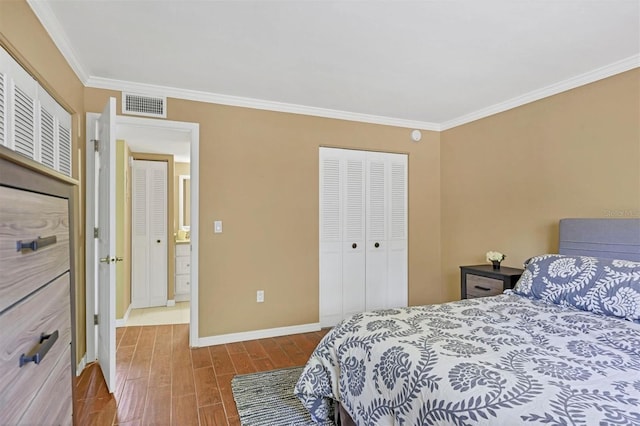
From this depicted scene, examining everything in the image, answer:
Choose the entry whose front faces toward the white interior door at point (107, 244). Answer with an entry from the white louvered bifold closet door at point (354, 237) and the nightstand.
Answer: the nightstand

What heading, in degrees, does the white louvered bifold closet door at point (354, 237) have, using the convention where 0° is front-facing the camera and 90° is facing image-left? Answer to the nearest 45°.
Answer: approximately 315°

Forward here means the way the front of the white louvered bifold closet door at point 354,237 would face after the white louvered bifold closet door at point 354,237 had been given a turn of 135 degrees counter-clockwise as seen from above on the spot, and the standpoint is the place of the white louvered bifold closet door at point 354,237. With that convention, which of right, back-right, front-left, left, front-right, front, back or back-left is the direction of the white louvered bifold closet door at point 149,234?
left

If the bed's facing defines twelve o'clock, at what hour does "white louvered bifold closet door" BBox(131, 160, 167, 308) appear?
The white louvered bifold closet door is roughly at 2 o'clock from the bed.

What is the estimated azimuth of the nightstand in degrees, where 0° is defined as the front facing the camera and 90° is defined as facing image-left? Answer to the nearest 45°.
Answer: approximately 45°

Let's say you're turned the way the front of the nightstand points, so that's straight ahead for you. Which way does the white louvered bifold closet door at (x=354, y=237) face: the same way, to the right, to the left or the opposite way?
to the left

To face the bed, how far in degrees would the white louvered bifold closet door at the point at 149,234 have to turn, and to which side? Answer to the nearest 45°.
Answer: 0° — it already faces it
